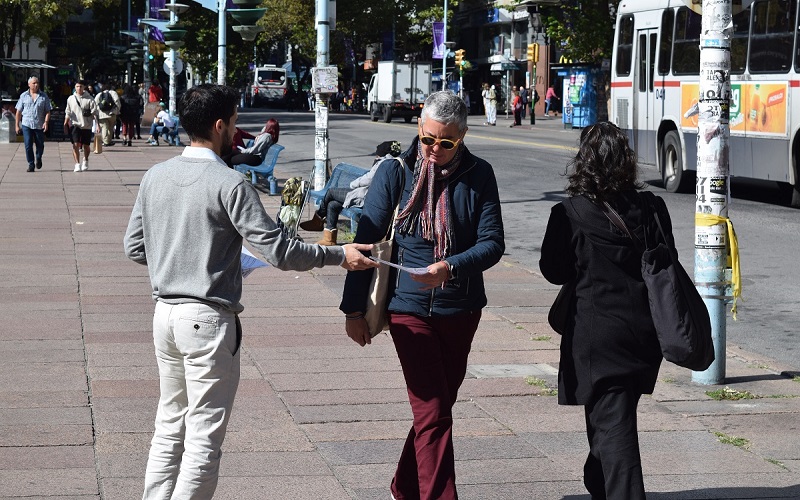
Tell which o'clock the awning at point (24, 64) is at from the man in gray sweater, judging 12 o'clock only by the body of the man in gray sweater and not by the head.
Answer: The awning is roughly at 10 o'clock from the man in gray sweater.

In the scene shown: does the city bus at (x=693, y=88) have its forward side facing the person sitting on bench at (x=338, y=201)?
no

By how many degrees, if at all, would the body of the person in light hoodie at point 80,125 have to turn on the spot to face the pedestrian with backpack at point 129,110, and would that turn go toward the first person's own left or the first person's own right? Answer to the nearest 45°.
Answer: approximately 180°

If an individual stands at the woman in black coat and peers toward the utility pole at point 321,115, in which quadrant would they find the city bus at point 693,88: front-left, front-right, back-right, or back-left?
front-right

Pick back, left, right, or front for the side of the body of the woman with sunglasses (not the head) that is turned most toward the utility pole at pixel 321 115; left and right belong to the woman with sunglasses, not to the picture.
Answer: back

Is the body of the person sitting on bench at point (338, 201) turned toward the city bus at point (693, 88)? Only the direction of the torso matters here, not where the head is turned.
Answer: no

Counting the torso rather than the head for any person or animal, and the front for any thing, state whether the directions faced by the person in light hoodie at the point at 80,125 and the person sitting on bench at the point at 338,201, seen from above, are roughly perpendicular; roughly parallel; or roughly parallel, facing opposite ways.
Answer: roughly perpendicular

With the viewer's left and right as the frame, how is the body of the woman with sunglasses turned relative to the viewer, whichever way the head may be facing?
facing the viewer

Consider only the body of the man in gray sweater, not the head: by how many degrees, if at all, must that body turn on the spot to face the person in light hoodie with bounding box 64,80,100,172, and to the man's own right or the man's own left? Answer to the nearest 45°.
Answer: approximately 45° to the man's own left

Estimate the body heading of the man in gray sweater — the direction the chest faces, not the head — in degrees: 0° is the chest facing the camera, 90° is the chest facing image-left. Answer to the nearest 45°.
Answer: approximately 225°

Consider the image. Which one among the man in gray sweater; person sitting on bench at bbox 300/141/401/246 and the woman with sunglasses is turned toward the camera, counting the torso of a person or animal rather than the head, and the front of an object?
the woman with sunglasses

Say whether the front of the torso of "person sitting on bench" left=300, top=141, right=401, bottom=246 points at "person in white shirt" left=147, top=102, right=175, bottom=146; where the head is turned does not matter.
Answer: no

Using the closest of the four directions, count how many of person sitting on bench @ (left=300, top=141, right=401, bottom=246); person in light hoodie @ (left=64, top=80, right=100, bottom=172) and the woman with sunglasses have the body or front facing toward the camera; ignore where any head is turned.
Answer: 2

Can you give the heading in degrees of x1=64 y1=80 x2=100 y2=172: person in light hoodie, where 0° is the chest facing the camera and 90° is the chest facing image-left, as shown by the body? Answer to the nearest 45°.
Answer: approximately 0°

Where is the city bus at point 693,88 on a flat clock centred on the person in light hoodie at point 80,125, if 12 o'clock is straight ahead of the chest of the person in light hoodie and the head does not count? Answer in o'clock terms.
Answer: The city bus is roughly at 10 o'clock from the person in light hoodie.

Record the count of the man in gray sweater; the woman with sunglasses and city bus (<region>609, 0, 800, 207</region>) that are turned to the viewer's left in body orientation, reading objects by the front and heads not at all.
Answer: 0

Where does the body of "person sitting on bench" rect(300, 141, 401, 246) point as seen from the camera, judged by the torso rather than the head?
to the viewer's left
